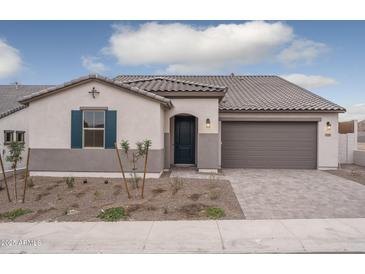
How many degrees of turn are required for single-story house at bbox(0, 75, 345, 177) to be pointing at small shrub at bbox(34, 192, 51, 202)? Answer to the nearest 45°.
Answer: approximately 45° to its right

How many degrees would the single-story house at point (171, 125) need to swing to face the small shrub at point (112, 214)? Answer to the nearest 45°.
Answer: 0° — it already faces it

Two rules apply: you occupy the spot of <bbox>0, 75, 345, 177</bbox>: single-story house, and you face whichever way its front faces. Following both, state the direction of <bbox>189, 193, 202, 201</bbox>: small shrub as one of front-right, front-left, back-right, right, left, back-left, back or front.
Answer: front

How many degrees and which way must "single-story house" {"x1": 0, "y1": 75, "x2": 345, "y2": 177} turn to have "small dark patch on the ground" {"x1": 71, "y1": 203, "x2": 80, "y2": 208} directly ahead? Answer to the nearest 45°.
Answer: approximately 45° to its right

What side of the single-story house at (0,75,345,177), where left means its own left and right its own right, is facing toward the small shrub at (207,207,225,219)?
front

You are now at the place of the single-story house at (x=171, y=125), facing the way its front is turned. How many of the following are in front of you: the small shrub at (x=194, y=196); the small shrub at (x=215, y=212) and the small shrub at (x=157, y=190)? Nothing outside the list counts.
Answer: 3

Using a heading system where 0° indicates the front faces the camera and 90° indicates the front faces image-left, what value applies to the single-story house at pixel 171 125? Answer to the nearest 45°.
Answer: approximately 0°

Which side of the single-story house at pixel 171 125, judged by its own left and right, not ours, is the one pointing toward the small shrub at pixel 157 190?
front

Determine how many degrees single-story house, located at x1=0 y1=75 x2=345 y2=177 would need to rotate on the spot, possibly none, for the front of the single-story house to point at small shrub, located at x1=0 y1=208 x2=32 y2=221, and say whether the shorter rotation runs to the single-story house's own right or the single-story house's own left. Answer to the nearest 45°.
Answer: approximately 45° to the single-story house's own right

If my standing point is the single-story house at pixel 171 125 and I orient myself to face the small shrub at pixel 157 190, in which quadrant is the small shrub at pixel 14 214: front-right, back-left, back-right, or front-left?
front-right

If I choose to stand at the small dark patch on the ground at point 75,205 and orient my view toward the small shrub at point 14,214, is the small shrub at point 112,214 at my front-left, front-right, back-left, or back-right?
back-left
